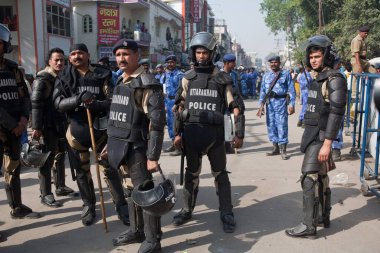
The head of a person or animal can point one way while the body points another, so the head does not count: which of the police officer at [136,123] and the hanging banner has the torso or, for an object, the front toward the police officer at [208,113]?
the hanging banner

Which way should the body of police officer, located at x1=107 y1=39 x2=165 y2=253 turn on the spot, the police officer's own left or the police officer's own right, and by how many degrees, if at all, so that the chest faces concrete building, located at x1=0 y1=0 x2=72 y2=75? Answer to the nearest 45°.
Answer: approximately 135° to the police officer's own right

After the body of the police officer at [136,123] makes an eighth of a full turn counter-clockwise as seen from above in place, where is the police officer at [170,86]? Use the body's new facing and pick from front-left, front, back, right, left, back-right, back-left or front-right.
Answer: back

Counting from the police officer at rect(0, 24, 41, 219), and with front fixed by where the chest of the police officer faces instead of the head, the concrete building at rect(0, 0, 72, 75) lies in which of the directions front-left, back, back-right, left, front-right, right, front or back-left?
back-left

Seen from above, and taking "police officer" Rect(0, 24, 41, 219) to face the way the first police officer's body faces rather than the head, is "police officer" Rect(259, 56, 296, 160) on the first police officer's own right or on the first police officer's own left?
on the first police officer's own left

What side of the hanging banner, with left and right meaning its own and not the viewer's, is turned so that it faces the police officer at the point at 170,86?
front

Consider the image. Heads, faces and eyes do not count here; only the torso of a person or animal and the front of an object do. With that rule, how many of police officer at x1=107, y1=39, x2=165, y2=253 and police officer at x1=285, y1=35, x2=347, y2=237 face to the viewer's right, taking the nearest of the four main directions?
0

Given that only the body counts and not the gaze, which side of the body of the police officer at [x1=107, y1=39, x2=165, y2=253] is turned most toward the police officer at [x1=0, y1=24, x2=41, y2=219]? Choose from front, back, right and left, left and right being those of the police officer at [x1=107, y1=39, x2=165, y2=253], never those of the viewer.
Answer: right

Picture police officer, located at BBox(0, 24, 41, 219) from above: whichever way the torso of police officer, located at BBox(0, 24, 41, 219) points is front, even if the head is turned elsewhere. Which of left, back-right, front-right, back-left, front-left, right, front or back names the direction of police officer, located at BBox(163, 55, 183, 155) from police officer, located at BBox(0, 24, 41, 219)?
left

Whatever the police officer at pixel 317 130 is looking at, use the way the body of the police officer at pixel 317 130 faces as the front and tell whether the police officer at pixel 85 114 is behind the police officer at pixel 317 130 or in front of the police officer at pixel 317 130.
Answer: in front

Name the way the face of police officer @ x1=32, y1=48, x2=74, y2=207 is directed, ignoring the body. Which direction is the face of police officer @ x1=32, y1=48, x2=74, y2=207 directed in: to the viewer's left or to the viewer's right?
to the viewer's right

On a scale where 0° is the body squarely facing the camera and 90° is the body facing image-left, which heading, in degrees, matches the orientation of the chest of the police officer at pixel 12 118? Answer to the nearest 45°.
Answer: approximately 315°
